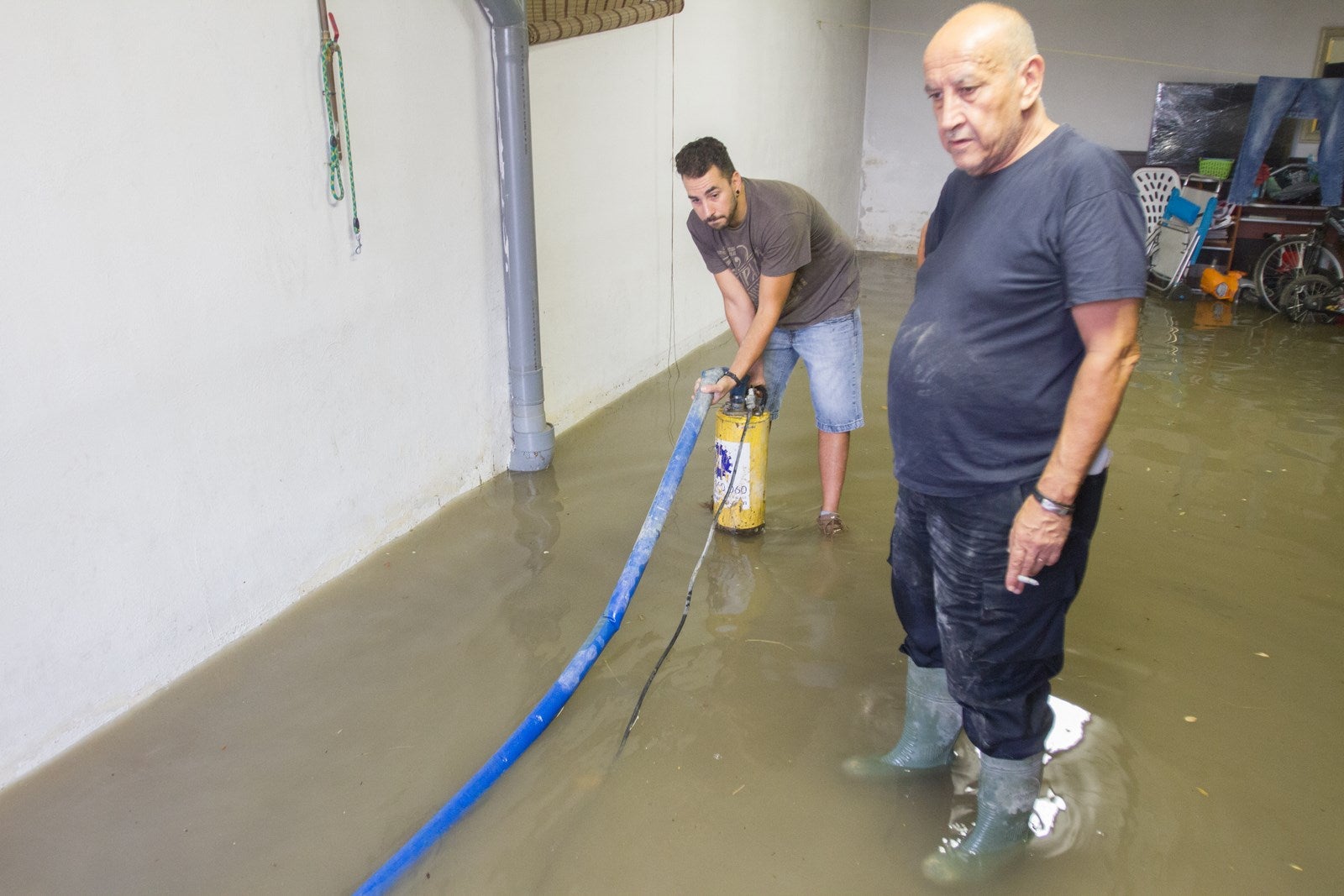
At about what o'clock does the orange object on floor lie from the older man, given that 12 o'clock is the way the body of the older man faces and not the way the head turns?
The orange object on floor is roughly at 5 o'clock from the older man.

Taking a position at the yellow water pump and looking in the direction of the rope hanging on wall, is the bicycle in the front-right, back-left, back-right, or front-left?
back-right

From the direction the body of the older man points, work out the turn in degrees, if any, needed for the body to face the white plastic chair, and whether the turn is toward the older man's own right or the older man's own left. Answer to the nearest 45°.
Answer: approximately 135° to the older man's own right

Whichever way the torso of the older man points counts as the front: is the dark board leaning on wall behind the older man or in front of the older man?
behind

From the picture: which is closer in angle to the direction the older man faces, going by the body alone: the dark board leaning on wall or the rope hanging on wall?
the rope hanging on wall

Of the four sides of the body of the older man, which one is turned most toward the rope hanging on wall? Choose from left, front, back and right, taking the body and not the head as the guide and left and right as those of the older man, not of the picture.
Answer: right

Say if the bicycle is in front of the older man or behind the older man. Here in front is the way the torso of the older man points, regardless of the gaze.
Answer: behind

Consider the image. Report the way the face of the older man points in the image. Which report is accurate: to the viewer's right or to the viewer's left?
to the viewer's left

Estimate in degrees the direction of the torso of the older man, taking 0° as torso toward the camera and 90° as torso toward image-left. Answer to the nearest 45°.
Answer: approximately 45°
